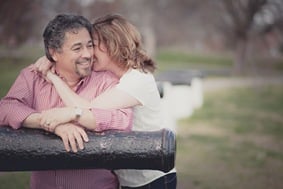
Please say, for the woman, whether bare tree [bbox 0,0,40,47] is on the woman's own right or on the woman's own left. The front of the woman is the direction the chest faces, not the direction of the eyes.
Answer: on the woman's own right

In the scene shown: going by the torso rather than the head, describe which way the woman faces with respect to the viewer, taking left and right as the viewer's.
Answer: facing to the left of the viewer

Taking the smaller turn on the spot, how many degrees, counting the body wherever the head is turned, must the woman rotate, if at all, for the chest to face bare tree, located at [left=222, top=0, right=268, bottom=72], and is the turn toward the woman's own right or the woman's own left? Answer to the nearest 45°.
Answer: approximately 90° to the woman's own right

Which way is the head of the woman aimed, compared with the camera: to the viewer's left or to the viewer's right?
to the viewer's left
